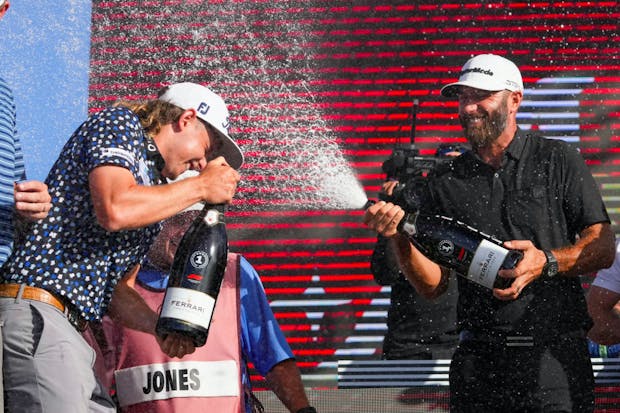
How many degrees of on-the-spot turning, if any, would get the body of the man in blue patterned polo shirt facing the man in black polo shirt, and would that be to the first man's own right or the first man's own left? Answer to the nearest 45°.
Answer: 0° — they already face them

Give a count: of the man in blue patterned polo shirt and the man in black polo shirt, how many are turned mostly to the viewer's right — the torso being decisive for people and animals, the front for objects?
1

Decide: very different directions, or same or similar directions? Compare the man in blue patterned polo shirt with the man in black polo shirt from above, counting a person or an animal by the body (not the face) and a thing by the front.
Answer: very different directions

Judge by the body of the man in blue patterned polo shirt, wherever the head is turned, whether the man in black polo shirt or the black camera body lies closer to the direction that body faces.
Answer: the man in black polo shirt

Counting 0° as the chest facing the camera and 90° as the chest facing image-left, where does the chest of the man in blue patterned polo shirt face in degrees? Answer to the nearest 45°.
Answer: approximately 270°

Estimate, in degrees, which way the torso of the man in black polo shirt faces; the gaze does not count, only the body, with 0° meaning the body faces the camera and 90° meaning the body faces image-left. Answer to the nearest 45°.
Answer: approximately 45°

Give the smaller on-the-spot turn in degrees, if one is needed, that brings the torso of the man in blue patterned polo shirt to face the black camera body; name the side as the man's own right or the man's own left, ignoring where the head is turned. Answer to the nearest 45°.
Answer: approximately 45° to the man's own left

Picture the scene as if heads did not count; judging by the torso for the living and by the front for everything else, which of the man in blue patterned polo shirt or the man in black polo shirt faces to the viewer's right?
the man in blue patterned polo shirt

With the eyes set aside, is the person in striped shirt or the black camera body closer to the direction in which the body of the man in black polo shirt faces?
the person in striped shirt
